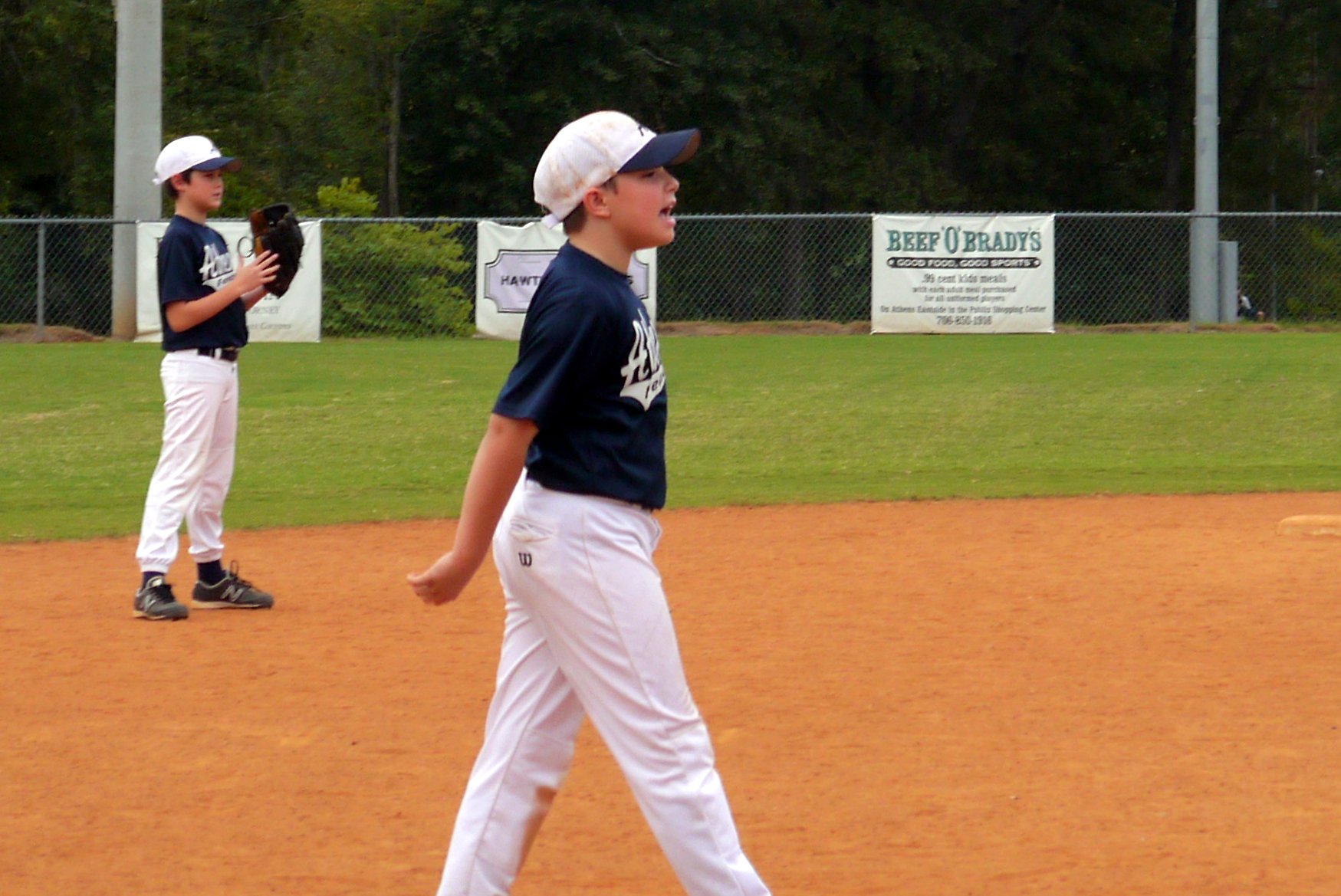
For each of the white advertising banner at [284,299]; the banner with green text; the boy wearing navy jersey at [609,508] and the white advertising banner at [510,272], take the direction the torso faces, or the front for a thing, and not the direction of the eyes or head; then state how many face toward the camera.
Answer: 3

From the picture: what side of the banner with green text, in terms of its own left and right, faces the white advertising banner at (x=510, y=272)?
right

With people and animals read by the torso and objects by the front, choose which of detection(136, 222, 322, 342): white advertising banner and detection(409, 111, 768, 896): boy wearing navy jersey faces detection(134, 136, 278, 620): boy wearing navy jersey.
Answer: the white advertising banner

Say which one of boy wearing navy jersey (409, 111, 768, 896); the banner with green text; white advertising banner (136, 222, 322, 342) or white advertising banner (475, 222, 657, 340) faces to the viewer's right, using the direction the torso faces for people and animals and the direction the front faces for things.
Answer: the boy wearing navy jersey

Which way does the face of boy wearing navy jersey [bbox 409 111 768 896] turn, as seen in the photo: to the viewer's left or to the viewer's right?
to the viewer's right

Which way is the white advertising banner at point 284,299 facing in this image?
toward the camera

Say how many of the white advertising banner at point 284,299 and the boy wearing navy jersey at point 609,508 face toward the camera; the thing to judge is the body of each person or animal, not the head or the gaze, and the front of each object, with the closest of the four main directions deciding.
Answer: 1

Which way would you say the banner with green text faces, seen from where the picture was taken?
facing the viewer

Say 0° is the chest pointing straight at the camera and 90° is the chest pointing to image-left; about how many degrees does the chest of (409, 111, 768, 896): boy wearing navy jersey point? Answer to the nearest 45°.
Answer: approximately 270°

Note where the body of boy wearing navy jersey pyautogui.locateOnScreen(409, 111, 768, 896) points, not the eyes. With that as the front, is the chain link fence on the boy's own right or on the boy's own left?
on the boy's own left

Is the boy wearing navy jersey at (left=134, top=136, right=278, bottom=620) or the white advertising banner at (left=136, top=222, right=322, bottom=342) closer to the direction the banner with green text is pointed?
the boy wearing navy jersey

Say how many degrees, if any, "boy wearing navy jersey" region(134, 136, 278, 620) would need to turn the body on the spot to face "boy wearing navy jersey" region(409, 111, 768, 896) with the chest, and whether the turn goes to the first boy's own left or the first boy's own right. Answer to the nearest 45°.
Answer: approximately 45° to the first boy's own right
